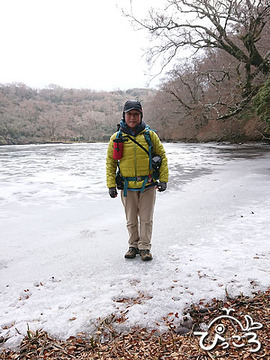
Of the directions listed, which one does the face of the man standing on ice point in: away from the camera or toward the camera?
toward the camera

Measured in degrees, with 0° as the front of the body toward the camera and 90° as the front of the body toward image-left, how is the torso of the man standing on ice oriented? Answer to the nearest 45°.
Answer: approximately 0°
